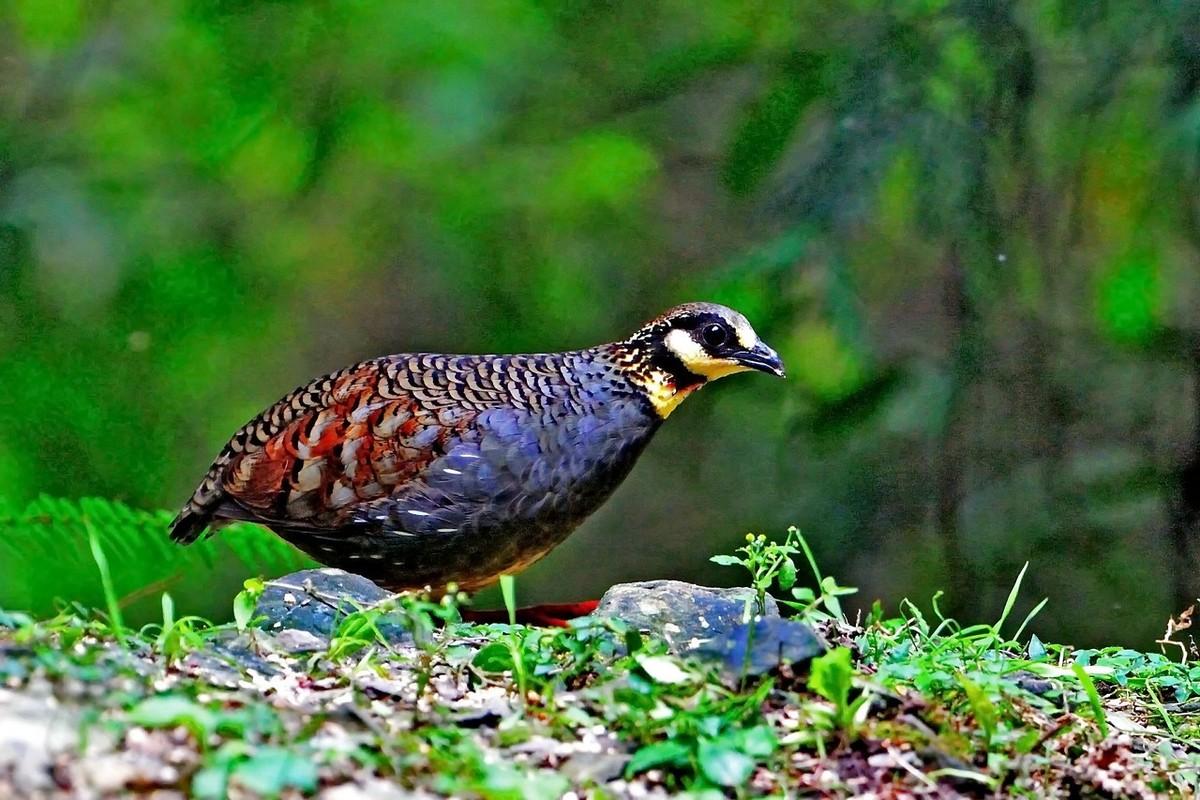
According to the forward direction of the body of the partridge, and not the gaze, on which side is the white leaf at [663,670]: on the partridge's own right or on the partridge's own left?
on the partridge's own right

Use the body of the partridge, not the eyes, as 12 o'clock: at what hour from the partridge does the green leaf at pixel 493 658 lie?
The green leaf is roughly at 3 o'clock from the partridge.

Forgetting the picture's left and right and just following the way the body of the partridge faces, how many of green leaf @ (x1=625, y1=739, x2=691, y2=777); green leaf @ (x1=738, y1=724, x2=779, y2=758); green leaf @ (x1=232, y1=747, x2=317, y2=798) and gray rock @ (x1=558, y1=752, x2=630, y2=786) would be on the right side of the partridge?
4

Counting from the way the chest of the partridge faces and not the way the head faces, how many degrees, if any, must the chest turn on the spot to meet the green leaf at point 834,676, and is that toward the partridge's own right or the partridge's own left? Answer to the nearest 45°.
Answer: approximately 90° to the partridge's own right

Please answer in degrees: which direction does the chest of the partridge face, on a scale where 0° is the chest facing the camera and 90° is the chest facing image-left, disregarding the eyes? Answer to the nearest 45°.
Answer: approximately 270°

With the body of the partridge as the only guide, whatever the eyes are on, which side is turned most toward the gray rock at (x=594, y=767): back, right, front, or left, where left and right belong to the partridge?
right

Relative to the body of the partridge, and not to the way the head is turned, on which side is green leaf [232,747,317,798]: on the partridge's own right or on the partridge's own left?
on the partridge's own right
